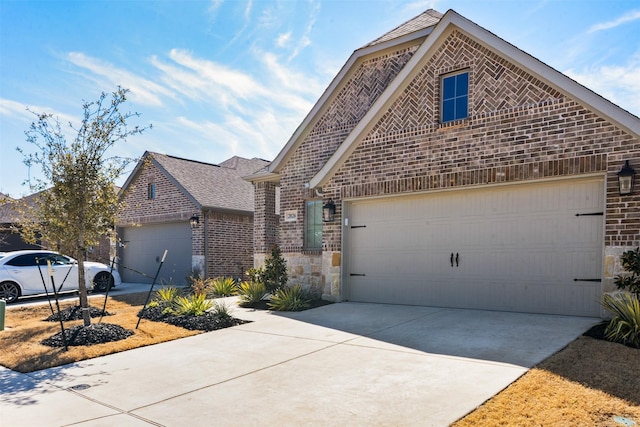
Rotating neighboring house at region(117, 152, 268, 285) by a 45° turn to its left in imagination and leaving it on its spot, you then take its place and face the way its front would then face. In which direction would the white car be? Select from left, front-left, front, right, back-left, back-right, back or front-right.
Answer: front-right

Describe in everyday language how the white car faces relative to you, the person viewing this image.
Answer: facing to the right of the viewer

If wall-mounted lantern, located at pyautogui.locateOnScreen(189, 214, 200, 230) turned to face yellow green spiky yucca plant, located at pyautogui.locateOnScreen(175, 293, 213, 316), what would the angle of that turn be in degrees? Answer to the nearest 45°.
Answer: approximately 45° to its left

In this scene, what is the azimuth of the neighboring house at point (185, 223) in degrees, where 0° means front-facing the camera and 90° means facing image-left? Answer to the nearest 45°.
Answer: approximately 45°

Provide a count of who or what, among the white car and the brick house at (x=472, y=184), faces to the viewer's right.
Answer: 1

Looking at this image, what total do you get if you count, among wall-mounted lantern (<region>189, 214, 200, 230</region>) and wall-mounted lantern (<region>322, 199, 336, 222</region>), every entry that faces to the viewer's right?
0

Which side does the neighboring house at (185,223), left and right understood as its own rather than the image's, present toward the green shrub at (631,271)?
left

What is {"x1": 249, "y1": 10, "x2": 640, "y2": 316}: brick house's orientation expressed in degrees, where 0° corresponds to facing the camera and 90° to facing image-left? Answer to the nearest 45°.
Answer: approximately 45°

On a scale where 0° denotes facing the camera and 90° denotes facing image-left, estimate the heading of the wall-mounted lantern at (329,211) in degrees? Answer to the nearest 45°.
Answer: approximately 45°

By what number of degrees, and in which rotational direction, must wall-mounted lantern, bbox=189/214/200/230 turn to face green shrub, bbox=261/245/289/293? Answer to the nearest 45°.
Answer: approximately 45° to its left
